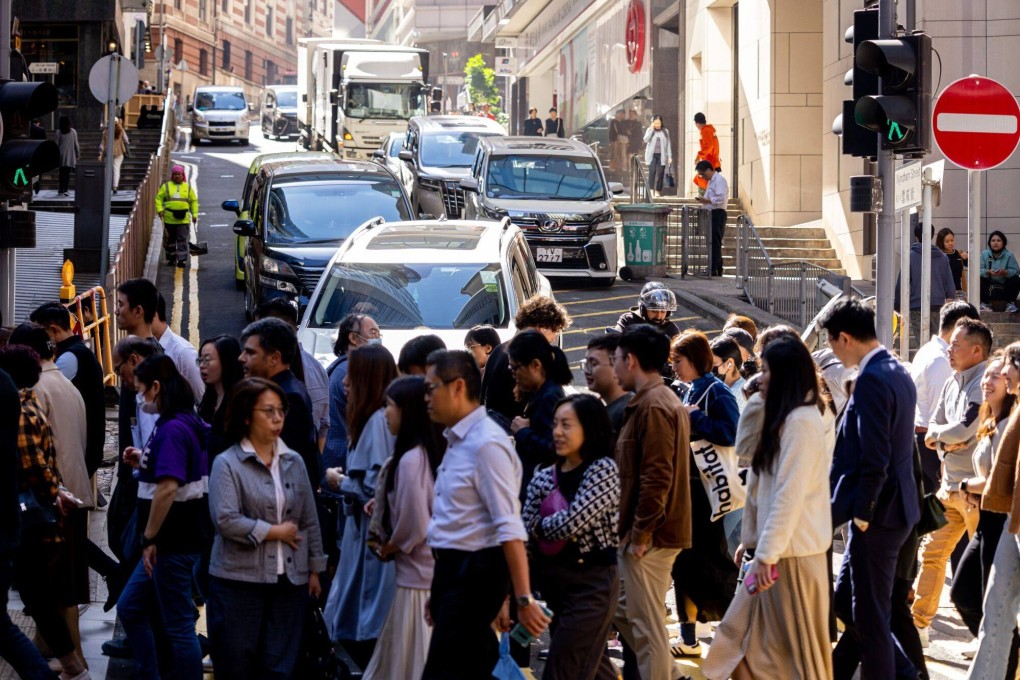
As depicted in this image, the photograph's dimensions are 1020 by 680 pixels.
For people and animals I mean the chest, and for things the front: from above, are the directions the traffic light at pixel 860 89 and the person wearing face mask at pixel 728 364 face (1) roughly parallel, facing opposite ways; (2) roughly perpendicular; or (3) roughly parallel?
roughly parallel

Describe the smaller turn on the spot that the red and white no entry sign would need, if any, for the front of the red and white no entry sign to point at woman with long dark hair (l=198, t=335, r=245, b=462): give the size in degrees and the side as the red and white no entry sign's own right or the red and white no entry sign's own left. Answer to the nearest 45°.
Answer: approximately 45° to the red and white no entry sign's own right

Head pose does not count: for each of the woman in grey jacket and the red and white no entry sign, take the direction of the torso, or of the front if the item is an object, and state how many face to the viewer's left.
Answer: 0

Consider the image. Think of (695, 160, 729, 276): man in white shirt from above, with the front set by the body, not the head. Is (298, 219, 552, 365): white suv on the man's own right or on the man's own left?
on the man's own left

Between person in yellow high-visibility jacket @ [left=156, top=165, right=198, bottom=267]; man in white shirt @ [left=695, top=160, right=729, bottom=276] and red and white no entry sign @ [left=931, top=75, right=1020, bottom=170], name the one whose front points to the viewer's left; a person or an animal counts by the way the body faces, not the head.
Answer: the man in white shirt

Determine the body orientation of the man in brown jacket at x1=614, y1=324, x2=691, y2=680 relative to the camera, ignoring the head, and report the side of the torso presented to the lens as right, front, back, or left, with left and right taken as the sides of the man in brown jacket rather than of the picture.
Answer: left

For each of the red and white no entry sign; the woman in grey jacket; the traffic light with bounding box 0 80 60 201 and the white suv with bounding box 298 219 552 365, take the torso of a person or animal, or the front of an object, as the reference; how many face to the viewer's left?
0

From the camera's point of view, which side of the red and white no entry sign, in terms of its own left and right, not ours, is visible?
front

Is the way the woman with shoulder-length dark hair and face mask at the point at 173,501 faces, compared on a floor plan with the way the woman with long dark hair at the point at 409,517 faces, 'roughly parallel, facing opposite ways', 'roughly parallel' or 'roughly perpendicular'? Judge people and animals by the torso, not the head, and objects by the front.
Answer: roughly parallel

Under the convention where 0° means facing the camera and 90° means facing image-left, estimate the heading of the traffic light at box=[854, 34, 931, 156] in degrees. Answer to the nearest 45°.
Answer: approximately 45°

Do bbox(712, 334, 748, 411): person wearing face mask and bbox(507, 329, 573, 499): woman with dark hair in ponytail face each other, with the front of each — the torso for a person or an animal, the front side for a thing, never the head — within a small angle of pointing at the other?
no

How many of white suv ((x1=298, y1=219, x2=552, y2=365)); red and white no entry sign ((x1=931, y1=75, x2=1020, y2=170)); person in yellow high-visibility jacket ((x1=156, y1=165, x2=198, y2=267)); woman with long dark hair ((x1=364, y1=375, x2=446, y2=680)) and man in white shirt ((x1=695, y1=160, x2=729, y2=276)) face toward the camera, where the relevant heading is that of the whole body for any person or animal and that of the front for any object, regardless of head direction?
3

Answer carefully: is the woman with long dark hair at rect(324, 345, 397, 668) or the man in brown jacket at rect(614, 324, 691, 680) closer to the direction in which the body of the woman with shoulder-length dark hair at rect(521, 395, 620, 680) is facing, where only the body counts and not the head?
the woman with long dark hair

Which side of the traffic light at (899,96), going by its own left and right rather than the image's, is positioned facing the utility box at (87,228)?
right
